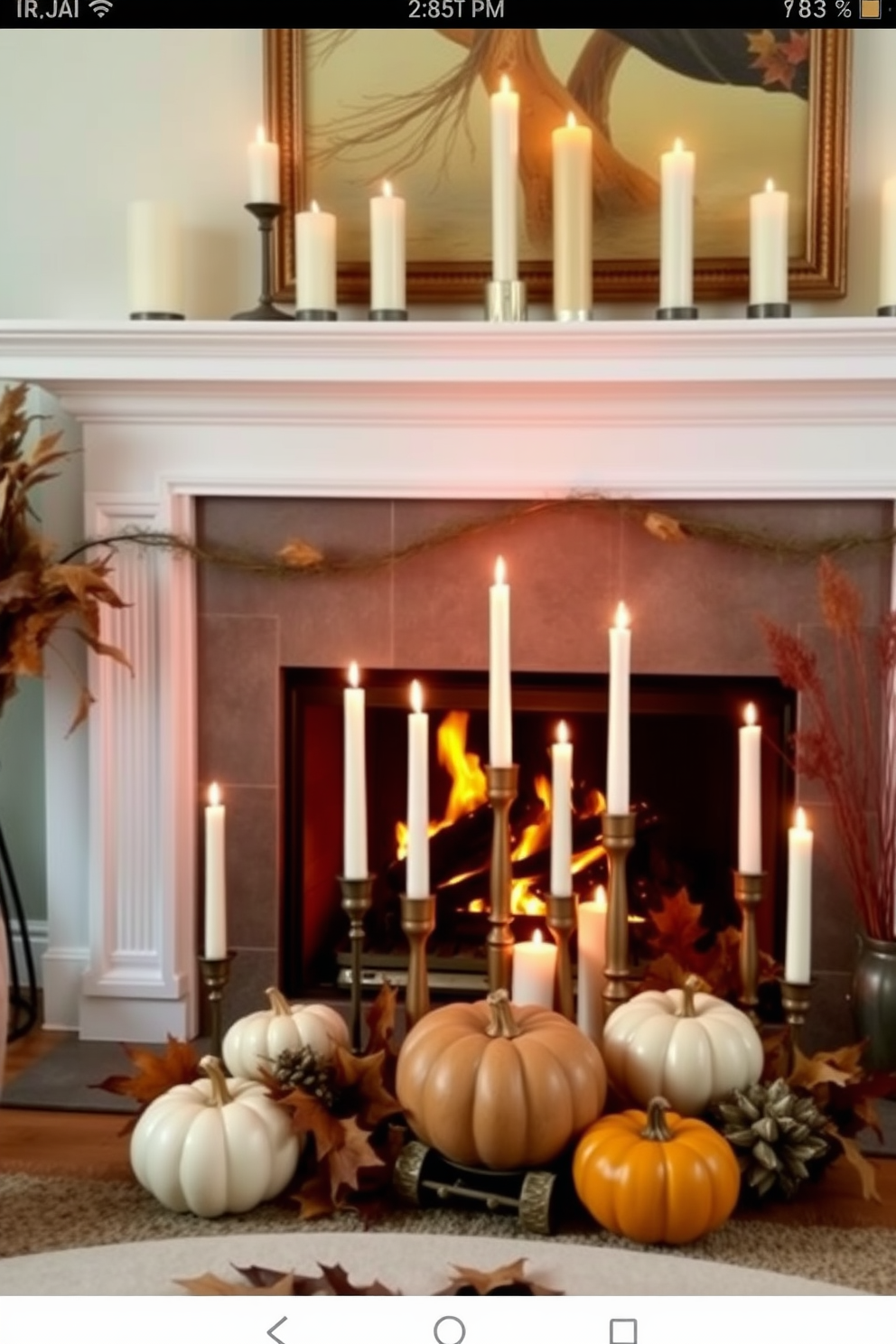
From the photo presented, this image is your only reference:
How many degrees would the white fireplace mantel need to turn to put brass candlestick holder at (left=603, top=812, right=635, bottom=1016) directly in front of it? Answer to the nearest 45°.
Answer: approximately 45° to its left

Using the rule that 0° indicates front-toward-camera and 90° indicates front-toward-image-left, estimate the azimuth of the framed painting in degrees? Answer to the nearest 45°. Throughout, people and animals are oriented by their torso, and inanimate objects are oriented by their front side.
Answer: approximately 0°

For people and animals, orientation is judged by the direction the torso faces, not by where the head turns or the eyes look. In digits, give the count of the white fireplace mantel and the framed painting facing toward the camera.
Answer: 2

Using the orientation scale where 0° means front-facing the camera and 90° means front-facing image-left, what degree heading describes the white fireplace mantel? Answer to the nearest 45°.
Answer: approximately 0°
